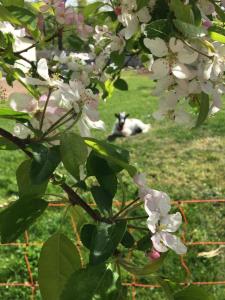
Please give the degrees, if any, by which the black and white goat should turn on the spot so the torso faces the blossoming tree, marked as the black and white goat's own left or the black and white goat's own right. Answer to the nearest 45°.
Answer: approximately 45° to the black and white goat's own left

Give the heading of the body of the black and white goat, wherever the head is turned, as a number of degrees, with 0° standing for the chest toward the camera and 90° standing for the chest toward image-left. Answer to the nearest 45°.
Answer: approximately 45°
